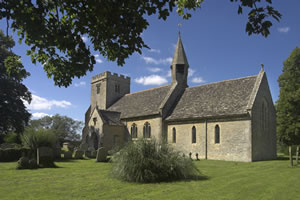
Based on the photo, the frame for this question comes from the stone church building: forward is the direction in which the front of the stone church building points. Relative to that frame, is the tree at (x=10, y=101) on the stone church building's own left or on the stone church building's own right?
on the stone church building's own right

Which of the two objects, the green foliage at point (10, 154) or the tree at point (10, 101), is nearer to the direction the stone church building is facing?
the green foliage

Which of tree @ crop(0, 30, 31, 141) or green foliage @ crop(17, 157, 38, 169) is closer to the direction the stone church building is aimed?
the green foliage

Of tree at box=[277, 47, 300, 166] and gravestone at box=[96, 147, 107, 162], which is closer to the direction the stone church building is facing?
the gravestone

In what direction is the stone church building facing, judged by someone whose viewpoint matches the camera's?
facing the viewer and to the left of the viewer

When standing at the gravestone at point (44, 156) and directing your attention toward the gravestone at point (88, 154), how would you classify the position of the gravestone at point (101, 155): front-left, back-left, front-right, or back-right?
front-right

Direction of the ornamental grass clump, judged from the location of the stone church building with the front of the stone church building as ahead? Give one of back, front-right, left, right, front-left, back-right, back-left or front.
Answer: front-left

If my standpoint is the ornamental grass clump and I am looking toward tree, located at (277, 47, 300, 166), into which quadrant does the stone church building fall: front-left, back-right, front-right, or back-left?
front-left

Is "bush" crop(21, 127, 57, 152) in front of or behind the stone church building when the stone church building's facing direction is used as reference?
in front

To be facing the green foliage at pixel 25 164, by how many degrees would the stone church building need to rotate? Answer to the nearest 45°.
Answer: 0° — it already faces it

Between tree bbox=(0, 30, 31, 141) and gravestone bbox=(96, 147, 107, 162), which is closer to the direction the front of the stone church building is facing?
the gravestone
